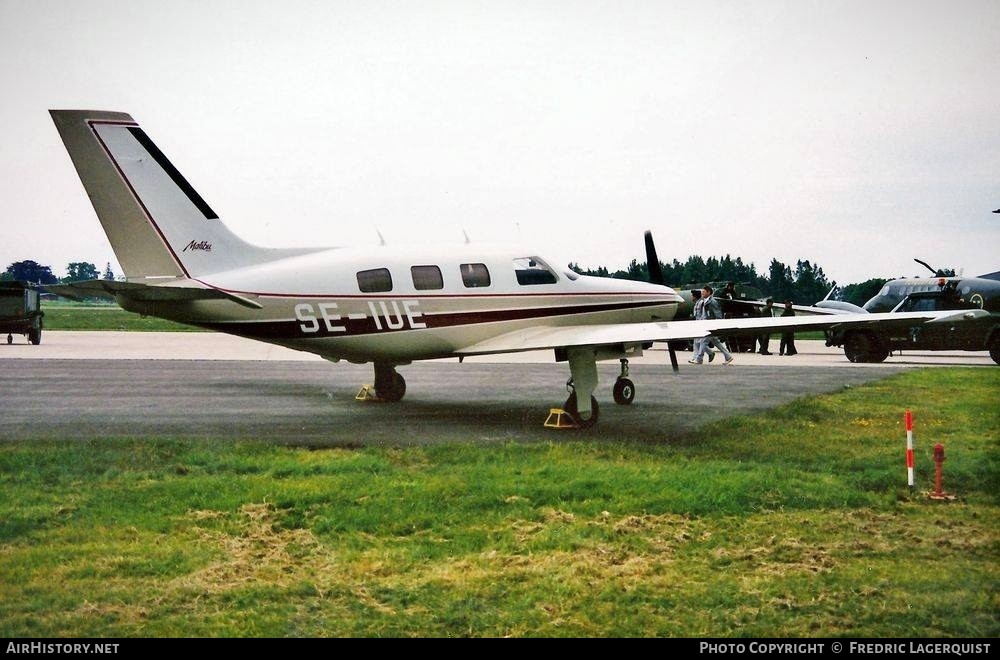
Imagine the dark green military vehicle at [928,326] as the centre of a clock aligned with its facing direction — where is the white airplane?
The white airplane is roughly at 10 o'clock from the dark green military vehicle.

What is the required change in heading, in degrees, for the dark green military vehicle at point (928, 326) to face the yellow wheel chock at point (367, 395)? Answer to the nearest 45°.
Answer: approximately 45° to its left

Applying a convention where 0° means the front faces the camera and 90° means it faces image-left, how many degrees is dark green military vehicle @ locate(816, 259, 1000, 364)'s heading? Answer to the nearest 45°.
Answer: approximately 90°

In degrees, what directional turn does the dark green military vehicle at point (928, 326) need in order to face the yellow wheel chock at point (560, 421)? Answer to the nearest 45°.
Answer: approximately 90° to its left

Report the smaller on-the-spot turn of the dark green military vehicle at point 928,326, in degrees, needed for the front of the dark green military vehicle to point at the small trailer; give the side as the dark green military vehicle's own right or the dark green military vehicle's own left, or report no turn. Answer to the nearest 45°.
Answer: approximately 45° to the dark green military vehicle's own left
